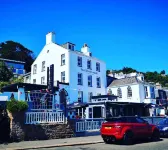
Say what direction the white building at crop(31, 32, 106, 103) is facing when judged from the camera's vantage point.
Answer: facing the viewer and to the right of the viewer

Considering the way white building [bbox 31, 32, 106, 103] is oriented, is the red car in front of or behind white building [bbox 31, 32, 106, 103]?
in front

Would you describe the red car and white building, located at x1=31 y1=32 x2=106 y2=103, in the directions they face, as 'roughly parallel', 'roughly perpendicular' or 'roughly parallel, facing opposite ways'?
roughly perpendicular

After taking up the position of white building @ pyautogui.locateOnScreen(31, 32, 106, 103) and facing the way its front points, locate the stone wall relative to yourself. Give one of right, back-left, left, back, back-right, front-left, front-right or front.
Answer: front-right

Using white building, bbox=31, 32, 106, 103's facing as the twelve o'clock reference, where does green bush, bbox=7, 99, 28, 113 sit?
The green bush is roughly at 2 o'clock from the white building.
